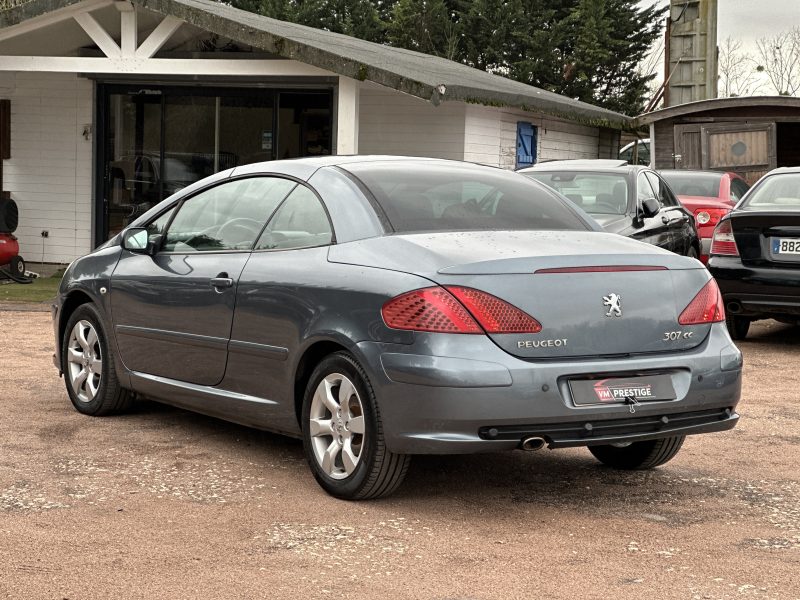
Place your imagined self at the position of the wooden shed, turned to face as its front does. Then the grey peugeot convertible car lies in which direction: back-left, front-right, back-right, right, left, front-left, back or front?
front

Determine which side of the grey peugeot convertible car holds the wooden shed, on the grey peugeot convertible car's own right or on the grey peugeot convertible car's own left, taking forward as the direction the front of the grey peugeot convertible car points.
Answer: on the grey peugeot convertible car's own right

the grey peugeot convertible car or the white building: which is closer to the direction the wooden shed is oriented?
the grey peugeot convertible car

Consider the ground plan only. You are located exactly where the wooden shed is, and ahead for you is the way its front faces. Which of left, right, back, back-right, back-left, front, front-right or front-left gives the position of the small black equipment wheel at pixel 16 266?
front-right

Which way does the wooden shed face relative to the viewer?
toward the camera

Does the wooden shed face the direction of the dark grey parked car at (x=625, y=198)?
yes

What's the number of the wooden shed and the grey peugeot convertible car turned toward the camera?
1

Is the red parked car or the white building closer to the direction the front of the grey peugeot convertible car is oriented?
the white building

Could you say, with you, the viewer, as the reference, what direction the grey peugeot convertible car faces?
facing away from the viewer and to the left of the viewer

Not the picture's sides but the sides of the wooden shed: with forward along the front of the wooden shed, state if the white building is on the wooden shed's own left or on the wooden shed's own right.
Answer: on the wooden shed's own right

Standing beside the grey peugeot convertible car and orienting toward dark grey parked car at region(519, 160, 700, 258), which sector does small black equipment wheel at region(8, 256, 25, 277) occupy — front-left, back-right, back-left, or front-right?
front-left

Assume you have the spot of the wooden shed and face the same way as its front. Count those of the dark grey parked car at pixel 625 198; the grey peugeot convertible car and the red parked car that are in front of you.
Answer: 3

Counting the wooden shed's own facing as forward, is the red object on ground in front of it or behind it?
in front

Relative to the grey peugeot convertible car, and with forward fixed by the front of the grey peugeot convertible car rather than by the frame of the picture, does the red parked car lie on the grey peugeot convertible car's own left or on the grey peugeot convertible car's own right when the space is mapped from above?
on the grey peugeot convertible car's own right
